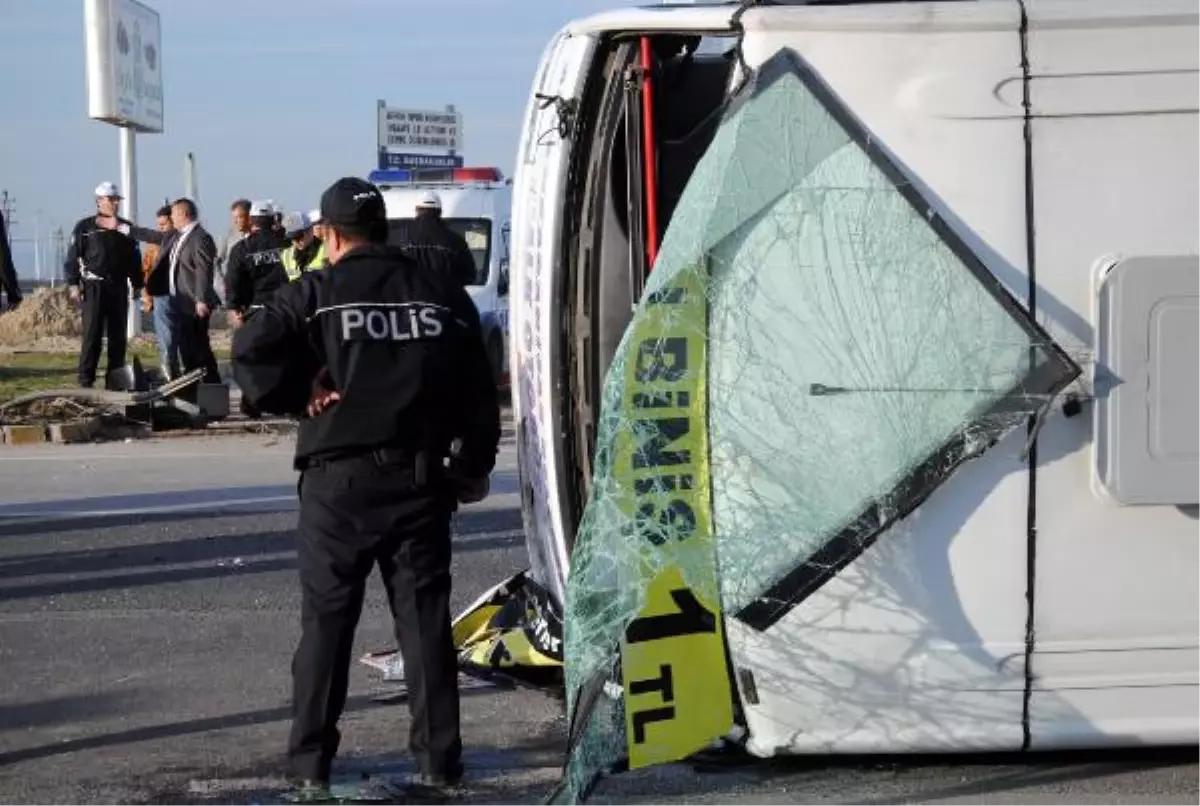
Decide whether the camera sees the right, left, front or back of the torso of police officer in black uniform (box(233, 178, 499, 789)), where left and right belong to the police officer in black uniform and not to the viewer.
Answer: back

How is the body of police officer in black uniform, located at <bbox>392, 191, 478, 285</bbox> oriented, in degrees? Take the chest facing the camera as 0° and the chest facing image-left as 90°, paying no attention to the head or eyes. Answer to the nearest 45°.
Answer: approximately 180°

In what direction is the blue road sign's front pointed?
toward the camera

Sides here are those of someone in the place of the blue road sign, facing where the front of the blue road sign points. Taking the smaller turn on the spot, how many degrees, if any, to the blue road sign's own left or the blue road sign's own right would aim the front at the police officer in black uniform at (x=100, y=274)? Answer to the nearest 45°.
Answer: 0° — it already faces them

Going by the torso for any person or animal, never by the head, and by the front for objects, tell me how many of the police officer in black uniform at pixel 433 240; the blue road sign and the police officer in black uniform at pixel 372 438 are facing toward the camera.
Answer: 1

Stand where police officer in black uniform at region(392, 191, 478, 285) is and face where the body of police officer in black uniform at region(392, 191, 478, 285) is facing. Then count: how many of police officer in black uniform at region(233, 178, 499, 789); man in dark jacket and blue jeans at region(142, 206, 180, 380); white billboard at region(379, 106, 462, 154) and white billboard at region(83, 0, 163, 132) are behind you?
1

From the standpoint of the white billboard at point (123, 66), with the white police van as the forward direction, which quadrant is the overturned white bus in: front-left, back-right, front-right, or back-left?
front-right

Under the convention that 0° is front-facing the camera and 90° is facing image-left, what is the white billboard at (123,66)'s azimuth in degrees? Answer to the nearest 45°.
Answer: approximately 315°

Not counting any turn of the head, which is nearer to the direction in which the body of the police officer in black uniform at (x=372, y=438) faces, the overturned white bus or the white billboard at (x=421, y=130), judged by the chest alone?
the white billboard

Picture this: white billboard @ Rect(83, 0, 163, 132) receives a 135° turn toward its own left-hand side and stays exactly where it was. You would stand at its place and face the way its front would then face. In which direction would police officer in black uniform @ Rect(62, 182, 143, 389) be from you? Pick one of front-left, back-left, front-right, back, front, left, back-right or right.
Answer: back

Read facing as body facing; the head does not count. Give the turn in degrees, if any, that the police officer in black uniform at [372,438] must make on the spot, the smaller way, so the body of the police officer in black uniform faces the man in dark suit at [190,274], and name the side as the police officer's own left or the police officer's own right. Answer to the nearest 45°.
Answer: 0° — they already face them

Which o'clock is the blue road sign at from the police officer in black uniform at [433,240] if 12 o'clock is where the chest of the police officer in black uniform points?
The blue road sign is roughly at 12 o'clock from the police officer in black uniform.

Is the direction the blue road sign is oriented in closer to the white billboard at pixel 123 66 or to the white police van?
the white police van

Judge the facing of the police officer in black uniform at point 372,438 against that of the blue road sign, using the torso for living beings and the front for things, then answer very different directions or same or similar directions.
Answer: very different directions

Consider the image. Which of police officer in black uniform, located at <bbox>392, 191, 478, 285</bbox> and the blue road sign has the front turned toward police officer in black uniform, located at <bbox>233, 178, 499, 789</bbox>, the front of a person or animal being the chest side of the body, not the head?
the blue road sign

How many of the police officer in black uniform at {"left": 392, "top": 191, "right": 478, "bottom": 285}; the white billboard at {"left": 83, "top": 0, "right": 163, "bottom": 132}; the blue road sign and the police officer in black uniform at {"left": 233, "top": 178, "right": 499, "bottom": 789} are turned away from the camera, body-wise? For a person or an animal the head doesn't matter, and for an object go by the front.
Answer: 2

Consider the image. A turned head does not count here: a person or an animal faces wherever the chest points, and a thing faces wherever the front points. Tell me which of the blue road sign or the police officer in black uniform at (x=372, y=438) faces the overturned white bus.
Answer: the blue road sign

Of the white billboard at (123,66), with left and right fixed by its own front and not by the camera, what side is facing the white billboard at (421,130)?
left

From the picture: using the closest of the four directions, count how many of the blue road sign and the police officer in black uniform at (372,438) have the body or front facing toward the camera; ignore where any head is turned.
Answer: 1
